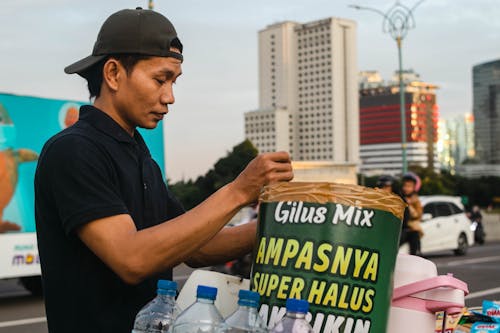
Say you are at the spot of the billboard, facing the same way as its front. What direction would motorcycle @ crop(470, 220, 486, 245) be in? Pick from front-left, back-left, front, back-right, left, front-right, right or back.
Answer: left

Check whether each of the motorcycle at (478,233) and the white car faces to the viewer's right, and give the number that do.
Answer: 0

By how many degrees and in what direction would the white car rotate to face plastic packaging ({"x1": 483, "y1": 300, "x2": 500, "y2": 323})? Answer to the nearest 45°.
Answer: approximately 45° to its left

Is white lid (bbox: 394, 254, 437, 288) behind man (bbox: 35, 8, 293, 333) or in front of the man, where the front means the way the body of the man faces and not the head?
in front

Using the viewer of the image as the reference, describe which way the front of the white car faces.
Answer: facing the viewer and to the left of the viewer

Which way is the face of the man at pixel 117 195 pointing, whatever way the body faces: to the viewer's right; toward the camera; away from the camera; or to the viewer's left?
to the viewer's right

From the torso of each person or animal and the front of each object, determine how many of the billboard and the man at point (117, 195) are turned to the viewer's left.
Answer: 0

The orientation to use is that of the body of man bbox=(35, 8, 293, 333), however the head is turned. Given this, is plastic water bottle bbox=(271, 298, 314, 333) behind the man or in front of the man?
in front

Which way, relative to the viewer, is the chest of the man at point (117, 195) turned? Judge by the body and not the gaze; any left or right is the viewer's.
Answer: facing the viewer and to the right of the viewer

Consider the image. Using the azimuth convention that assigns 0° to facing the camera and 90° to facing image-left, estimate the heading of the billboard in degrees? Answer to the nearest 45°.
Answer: approximately 315°
